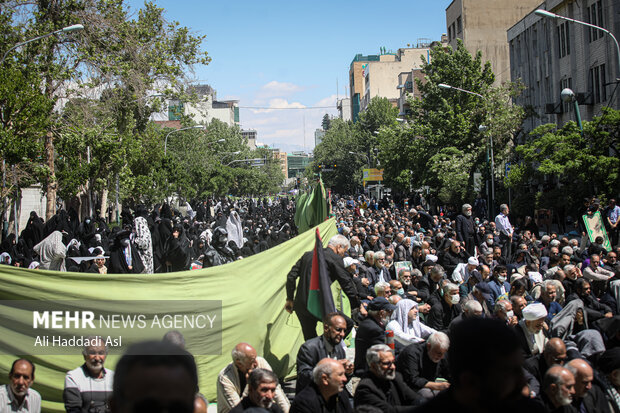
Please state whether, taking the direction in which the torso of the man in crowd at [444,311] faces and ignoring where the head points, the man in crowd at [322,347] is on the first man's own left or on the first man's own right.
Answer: on the first man's own right

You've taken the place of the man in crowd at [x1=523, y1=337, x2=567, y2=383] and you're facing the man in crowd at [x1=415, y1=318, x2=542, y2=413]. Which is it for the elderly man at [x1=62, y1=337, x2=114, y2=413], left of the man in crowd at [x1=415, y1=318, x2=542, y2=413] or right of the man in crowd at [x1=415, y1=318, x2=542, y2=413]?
right

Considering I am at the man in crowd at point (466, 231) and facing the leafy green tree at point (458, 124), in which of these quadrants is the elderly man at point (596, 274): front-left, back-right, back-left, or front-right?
back-right

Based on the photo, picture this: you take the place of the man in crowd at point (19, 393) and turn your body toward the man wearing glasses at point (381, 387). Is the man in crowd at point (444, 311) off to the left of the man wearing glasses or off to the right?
left

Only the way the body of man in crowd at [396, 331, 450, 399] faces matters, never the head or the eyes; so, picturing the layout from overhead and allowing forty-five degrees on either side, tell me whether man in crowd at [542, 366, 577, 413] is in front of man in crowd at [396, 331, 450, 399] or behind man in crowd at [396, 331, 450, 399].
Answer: in front

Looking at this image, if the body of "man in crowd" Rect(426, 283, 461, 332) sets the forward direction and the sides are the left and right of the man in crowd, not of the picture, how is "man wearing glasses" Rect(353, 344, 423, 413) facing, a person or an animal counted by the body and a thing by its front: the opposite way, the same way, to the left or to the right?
the same way

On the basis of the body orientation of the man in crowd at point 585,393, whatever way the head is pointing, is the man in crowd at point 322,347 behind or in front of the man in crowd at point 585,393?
behind

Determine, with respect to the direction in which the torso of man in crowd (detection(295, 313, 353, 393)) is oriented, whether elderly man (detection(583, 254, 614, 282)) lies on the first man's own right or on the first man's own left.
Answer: on the first man's own left

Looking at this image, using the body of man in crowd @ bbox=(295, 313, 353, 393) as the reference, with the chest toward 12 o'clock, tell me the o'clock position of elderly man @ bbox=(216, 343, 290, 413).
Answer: The elderly man is roughly at 3 o'clock from the man in crowd.

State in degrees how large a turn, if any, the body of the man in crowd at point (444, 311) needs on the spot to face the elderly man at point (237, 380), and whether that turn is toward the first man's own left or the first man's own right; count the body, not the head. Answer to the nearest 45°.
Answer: approximately 90° to the first man's own right

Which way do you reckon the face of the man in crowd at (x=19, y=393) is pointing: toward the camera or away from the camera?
toward the camera

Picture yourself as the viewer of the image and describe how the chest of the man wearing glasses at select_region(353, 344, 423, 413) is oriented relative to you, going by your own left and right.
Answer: facing the viewer and to the right of the viewer

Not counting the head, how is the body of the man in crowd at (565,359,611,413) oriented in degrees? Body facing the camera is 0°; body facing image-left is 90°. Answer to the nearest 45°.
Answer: approximately 315°

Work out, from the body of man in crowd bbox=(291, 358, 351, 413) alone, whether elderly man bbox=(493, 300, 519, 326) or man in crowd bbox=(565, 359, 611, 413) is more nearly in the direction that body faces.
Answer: the man in crowd

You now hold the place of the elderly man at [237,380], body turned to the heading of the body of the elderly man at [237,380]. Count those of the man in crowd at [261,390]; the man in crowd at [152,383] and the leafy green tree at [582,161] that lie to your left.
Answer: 1

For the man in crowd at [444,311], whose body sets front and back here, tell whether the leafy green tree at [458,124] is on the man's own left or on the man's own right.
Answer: on the man's own left

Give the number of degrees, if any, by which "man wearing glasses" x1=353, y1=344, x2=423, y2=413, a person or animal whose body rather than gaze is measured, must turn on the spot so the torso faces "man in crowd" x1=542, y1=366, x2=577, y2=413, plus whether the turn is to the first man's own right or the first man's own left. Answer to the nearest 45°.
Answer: approximately 45° to the first man's own left

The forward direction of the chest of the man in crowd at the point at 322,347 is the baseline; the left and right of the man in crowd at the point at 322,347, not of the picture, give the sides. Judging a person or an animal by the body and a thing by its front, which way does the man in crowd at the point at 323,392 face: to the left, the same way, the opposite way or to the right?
the same way
